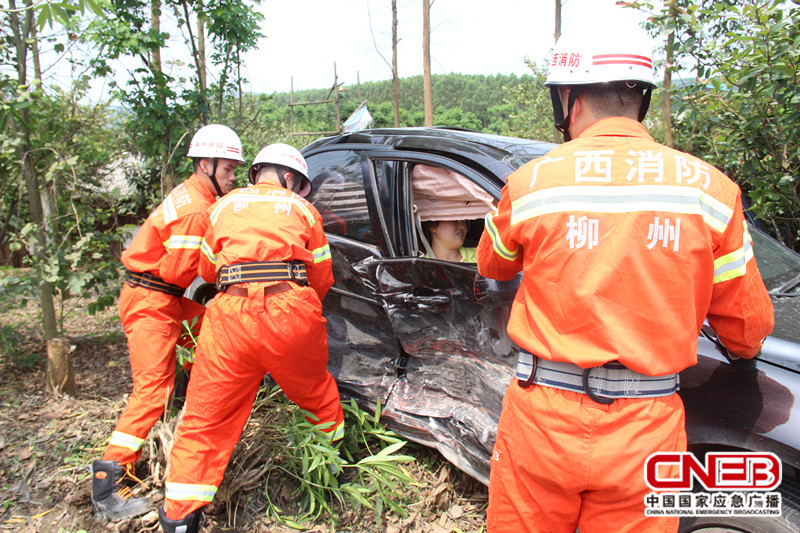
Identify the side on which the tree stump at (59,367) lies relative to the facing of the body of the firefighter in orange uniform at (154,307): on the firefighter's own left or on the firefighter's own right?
on the firefighter's own left

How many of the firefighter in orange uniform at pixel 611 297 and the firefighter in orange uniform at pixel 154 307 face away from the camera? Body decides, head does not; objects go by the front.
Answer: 1

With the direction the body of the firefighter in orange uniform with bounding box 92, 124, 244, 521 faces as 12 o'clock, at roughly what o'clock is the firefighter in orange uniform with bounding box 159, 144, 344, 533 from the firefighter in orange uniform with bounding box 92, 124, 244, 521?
the firefighter in orange uniform with bounding box 159, 144, 344, 533 is roughly at 2 o'clock from the firefighter in orange uniform with bounding box 92, 124, 244, 521.

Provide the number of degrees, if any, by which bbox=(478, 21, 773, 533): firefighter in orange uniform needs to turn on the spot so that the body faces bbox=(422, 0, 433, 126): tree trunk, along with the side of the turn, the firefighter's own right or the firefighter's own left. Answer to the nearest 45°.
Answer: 0° — they already face it

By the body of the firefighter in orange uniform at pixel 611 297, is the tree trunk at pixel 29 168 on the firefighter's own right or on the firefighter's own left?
on the firefighter's own left

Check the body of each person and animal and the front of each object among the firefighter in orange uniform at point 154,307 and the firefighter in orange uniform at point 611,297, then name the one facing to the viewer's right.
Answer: the firefighter in orange uniform at point 154,307

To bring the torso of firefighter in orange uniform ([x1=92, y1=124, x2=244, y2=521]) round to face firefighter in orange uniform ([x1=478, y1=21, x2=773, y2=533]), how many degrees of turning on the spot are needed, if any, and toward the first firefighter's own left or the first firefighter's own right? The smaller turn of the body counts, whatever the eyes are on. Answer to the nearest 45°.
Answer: approximately 45° to the first firefighter's own right

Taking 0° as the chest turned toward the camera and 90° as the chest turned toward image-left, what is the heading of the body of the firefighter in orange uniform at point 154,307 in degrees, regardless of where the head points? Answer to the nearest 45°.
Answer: approximately 270°

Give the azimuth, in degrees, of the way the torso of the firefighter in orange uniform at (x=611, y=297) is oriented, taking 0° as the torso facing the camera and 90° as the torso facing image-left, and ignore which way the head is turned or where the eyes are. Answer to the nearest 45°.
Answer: approximately 180°

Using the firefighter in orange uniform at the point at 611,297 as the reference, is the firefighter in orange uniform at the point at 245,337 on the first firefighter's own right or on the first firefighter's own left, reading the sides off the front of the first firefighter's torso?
on the first firefighter's own left

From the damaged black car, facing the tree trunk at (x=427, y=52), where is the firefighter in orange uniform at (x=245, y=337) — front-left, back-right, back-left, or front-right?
back-left

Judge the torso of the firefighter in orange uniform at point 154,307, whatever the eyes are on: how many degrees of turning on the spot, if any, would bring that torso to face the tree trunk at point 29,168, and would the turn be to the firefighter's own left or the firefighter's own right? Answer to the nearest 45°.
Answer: approximately 135° to the firefighter's own left

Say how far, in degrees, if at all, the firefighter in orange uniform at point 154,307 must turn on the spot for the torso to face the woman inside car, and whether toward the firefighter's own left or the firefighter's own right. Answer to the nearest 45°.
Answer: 0° — they already face them

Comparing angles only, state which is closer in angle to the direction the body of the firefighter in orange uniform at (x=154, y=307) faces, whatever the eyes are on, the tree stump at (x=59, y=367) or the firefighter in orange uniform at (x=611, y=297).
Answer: the firefighter in orange uniform
